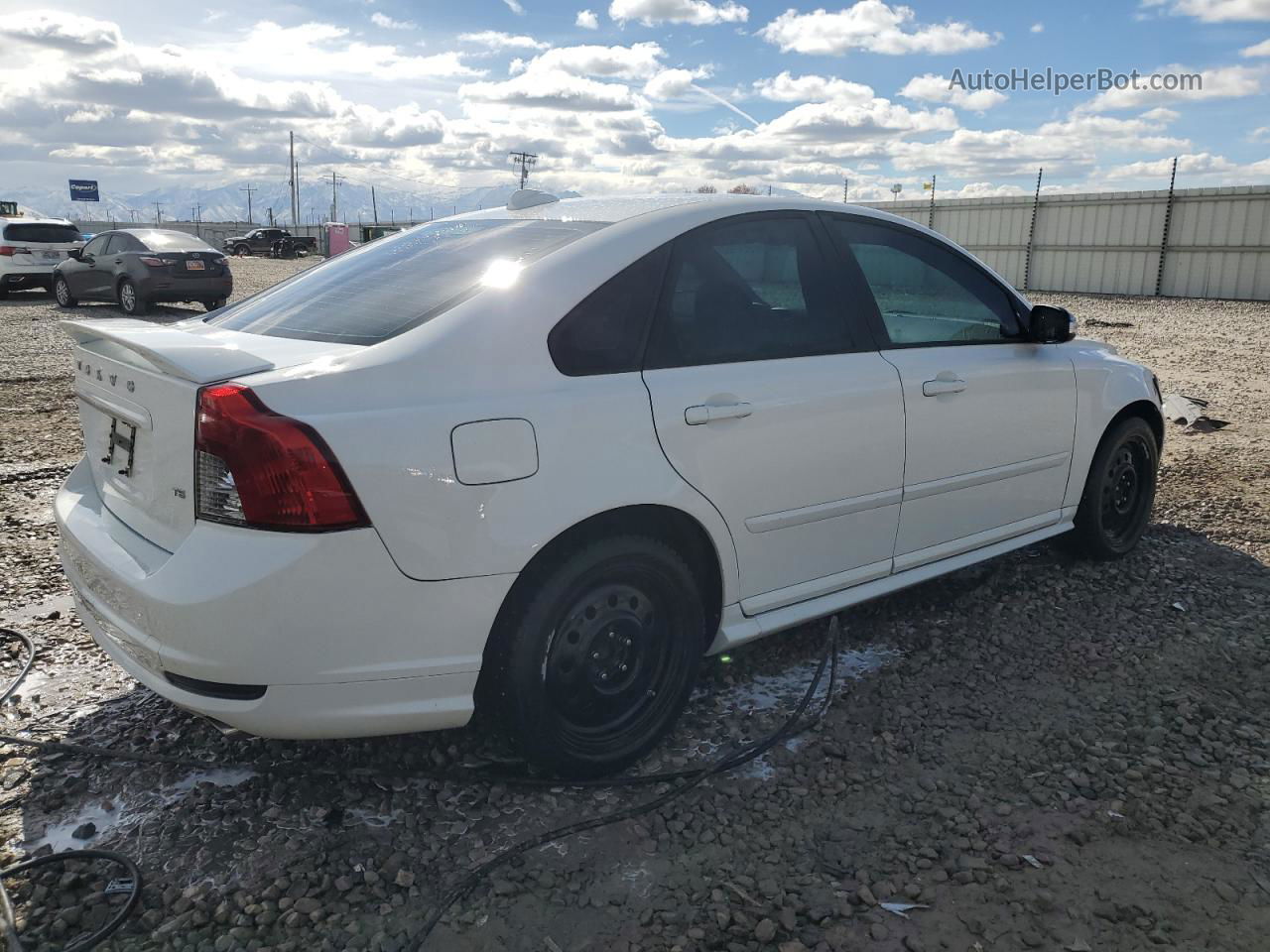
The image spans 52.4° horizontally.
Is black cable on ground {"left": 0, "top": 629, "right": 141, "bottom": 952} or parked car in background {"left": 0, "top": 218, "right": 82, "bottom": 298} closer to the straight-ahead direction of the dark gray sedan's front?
the parked car in background

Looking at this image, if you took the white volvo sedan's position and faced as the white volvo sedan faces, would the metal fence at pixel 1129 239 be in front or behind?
in front

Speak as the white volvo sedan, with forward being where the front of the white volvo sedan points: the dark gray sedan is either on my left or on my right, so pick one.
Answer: on my left

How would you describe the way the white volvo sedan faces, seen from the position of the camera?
facing away from the viewer and to the right of the viewer

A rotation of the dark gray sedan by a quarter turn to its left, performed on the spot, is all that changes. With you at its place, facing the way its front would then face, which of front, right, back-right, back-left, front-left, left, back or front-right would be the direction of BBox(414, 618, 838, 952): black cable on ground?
front-left

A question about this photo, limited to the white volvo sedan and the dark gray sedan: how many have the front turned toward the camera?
0

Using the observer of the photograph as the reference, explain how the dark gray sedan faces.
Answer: facing away from the viewer and to the left of the viewer

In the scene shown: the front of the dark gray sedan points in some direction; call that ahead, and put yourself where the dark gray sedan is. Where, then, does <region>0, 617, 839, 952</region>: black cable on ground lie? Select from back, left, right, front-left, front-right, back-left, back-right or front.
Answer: back-left

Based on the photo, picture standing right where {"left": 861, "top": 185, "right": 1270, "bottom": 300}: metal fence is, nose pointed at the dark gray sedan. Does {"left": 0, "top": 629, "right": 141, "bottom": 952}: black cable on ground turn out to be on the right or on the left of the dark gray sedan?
left
